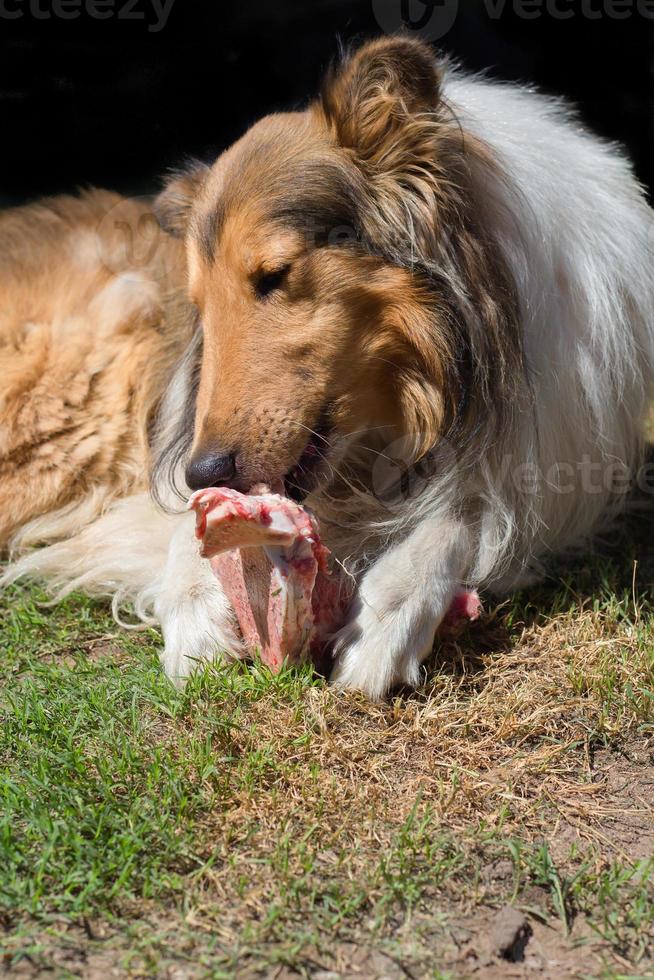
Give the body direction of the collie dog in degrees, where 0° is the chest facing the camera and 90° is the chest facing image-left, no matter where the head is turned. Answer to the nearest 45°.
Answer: approximately 315°
